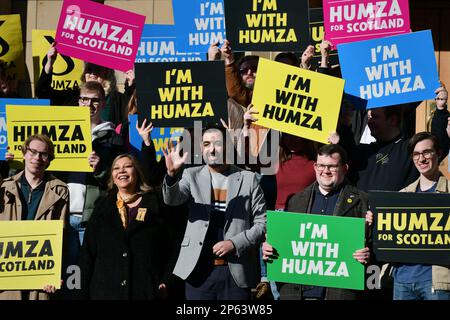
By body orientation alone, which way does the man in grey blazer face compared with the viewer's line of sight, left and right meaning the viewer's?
facing the viewer

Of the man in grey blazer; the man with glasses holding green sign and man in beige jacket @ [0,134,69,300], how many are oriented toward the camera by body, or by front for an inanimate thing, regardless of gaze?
3

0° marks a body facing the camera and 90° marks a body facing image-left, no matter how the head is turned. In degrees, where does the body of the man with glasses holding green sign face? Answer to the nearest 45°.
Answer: approximately 0°

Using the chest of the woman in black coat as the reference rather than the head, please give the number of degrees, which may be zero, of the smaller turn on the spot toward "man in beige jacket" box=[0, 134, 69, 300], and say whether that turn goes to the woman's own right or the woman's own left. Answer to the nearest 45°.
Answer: approximately 90° to the woman's own right

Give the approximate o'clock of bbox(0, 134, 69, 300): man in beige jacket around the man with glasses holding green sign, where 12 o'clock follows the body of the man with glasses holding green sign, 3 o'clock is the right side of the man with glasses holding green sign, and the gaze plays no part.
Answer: The man in beige jacket is roughly at 3 o'clock from the man with glasses holding green sign.

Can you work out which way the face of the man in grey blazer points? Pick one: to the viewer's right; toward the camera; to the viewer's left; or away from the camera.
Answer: toward the camera

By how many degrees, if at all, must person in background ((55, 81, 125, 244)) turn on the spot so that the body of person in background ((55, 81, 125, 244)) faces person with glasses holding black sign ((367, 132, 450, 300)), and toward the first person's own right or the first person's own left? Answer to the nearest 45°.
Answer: approximately 135° to the first person's own left

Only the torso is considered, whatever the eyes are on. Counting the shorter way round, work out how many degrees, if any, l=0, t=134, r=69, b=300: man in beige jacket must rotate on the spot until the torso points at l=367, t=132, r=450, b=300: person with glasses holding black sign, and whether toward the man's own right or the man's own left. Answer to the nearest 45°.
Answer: approximately 90° to the man's own left

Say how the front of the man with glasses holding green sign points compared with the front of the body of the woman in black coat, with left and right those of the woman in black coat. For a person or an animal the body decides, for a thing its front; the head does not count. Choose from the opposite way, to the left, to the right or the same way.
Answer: the same way

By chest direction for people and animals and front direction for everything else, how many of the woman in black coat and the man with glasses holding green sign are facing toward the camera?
2

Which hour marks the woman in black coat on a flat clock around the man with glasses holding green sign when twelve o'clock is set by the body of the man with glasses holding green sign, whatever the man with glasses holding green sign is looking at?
The woman in black coat is roughly at 3 o'clock from the man with glasses holding green sign.

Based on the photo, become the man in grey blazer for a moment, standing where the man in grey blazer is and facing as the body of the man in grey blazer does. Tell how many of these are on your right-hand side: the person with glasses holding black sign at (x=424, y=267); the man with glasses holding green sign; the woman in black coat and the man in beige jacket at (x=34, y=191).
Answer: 2

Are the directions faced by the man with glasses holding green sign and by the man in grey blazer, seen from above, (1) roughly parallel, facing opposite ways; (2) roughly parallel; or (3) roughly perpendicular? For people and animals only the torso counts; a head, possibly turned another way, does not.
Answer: roughly parallel

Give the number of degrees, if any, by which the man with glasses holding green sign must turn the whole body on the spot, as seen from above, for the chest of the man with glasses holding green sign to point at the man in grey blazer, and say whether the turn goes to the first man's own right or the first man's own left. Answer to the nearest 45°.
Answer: approximately 90° to the first man's own right

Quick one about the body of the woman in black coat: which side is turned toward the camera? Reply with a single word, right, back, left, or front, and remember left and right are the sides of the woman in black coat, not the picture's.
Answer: front
